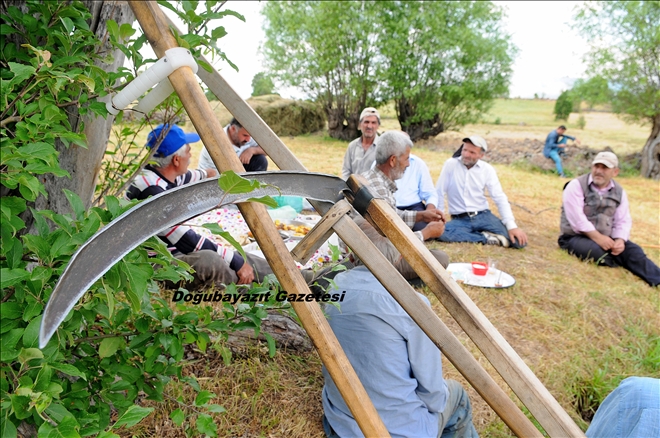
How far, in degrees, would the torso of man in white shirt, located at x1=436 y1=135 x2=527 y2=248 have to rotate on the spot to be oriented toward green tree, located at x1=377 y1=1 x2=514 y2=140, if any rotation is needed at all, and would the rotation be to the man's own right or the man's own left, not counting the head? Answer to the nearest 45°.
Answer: approximately 180°

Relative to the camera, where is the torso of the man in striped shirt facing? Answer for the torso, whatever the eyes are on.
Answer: to the viewer's right

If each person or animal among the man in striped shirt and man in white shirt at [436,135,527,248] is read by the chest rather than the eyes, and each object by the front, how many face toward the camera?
1

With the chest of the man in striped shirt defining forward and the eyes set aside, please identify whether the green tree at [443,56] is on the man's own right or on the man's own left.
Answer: on the man's own left

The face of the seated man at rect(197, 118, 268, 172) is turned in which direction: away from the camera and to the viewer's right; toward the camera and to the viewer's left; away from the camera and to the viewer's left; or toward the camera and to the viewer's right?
toward the camera and to the viewer's right
